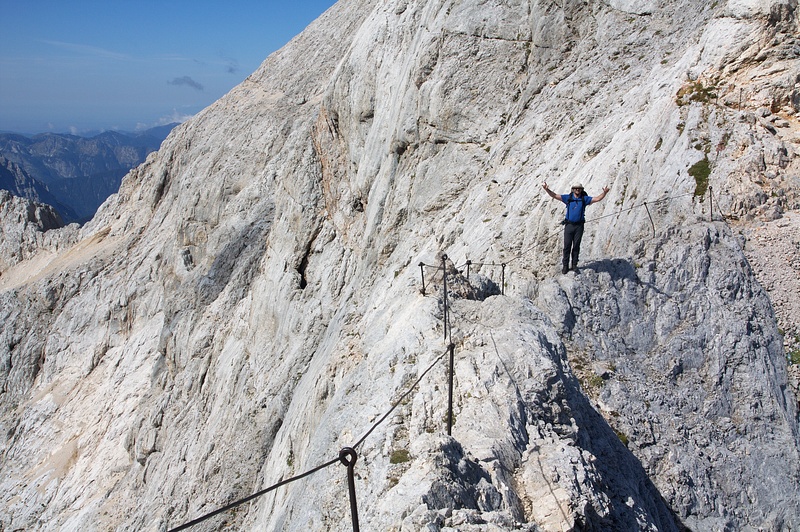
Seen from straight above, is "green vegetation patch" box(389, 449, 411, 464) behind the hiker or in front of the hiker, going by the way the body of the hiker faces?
in front

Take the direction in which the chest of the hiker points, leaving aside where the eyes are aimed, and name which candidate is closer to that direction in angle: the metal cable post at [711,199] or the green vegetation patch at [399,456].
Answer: the green vegetation patch

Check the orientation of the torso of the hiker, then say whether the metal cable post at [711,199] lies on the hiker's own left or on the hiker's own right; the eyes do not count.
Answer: on the hiker's own left

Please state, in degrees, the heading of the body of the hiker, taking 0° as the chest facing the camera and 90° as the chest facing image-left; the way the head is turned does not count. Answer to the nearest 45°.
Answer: approximately 0°

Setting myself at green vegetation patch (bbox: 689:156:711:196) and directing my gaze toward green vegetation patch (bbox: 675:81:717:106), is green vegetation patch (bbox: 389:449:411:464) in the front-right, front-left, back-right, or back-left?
back-left

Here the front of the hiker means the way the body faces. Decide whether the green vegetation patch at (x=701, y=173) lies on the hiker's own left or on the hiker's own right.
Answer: on the hiker's own left

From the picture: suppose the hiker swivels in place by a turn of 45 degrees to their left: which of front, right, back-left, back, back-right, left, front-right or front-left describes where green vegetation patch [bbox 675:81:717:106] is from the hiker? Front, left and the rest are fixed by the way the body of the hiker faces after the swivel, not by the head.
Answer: left
